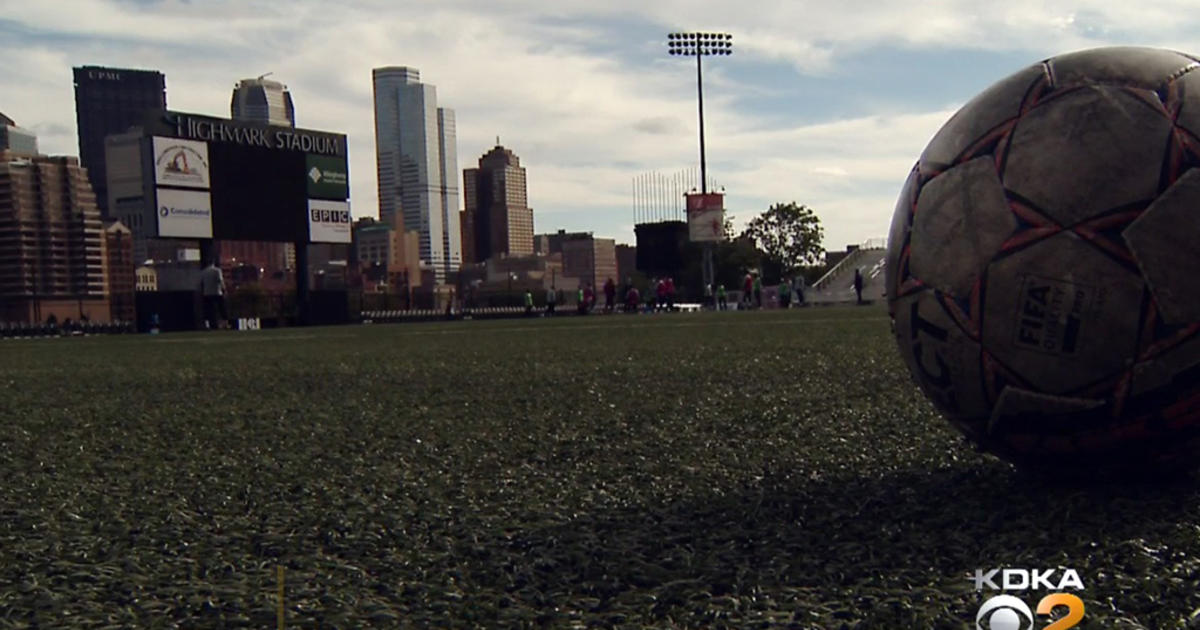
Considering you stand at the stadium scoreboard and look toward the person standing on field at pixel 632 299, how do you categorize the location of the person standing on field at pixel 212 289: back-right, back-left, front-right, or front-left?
back-right

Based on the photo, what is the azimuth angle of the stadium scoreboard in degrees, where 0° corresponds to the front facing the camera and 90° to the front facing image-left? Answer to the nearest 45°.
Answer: approximately 315°

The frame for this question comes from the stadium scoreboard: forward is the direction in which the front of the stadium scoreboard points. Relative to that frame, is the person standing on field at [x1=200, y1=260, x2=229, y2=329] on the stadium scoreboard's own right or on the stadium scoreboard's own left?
on the stadium scoreboard's own right

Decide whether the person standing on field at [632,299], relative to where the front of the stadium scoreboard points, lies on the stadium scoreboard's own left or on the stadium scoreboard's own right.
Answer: on the stadium scoreboard's own left

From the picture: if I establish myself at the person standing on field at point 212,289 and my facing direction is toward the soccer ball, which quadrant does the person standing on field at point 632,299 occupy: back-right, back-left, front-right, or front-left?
back-left
